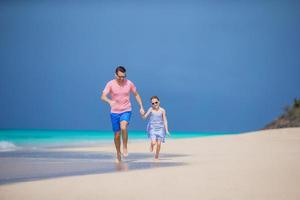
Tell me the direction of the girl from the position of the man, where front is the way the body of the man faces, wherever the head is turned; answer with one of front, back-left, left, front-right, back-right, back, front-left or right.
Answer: back-left

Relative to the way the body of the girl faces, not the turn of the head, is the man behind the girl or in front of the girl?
in front

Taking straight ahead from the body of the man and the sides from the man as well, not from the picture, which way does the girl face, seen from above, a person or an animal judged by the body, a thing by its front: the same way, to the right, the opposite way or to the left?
the same way

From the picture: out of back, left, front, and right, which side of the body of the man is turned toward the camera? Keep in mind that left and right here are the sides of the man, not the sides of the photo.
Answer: front

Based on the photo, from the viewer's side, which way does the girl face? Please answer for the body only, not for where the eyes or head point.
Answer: toward the camera

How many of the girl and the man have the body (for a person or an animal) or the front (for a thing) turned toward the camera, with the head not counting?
2
